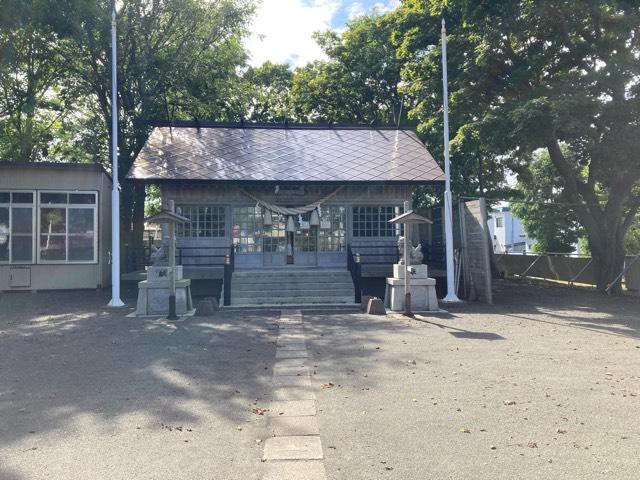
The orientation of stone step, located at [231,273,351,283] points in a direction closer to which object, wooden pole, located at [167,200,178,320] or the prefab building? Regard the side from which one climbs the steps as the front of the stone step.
the wooden pole

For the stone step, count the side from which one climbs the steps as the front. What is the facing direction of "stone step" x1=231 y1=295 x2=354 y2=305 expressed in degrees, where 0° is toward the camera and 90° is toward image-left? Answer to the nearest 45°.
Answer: approximately 0°

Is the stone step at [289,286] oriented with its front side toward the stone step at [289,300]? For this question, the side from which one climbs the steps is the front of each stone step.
yes

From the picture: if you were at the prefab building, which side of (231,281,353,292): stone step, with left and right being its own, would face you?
right

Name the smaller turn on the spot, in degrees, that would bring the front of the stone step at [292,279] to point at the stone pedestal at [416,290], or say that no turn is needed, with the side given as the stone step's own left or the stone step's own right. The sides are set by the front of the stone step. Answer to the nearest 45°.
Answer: approximately 45° to the stone step's own left

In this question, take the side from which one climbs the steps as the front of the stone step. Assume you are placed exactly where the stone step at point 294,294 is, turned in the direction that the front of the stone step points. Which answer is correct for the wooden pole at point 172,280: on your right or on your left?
on your right

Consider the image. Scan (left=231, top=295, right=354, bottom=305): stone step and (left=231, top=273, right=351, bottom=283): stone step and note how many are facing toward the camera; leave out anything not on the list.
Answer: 2
